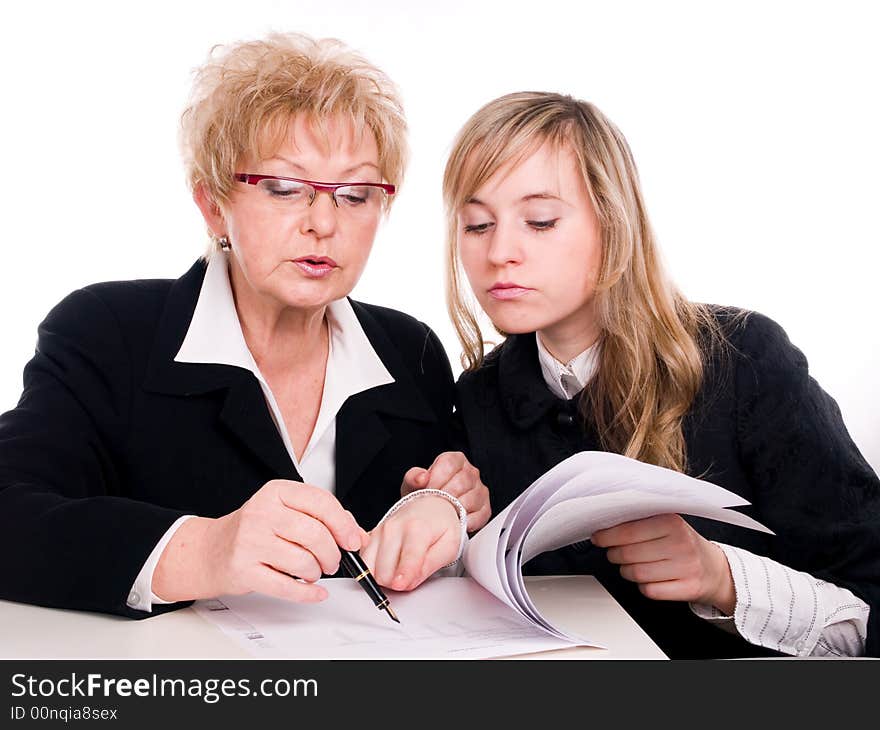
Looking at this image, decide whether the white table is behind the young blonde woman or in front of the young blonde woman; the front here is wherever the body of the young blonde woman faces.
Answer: in front

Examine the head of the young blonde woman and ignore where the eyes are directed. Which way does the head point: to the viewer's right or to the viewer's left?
to the viewer's left

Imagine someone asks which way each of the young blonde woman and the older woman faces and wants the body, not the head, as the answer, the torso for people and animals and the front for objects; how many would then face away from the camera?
0

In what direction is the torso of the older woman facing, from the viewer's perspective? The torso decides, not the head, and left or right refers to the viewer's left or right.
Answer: facing the viewer and to the right of the viewer
